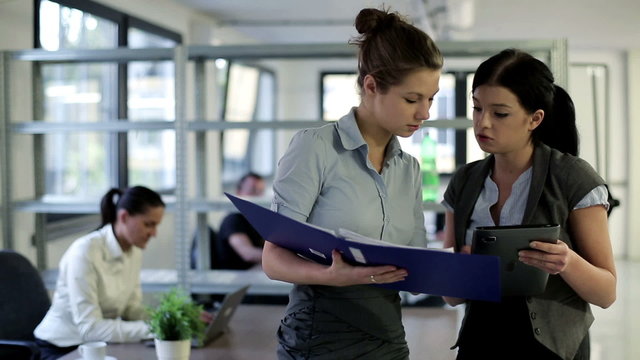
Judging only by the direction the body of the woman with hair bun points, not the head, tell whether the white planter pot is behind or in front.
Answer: behind

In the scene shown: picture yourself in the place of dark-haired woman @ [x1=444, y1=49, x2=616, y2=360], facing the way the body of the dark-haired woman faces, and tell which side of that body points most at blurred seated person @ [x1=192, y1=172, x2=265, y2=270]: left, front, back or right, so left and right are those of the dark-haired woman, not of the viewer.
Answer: right

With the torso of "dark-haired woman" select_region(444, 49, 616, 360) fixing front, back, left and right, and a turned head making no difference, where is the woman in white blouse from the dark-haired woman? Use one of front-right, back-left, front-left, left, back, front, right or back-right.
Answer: right

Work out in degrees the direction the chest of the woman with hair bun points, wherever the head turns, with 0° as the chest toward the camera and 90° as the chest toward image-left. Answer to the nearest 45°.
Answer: approximately 315°

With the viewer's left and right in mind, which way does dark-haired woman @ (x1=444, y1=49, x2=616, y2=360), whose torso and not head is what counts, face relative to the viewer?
facing the viewer and to the left of the viewer

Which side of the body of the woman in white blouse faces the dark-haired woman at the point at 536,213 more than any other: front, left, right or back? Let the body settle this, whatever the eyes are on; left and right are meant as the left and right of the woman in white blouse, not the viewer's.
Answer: front

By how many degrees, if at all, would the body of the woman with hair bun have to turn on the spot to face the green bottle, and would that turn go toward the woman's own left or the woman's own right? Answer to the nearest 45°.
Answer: approximately 135° to the woman's own left

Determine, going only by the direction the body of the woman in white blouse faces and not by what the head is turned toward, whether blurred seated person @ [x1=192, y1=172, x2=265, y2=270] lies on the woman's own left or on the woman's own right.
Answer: on the woman's own left

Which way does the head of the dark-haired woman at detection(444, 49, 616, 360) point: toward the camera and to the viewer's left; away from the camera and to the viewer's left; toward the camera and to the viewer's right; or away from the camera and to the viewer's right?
toward the camera and to the viewer's left
